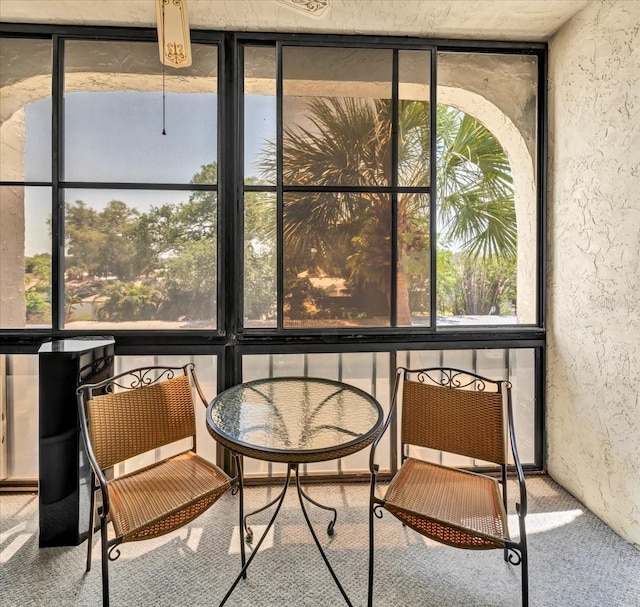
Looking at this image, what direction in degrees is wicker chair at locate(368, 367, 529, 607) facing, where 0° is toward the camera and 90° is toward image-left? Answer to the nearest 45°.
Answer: approximately 45°

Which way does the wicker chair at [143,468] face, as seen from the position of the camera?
facing the viewer and to the right of the viewer

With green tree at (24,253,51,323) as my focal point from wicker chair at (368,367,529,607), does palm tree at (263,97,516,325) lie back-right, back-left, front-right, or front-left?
front-right

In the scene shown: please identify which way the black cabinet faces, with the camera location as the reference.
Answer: facing the viewer

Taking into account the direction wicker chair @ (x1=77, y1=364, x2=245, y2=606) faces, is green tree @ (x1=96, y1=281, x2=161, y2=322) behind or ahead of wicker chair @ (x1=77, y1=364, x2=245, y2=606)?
behind
